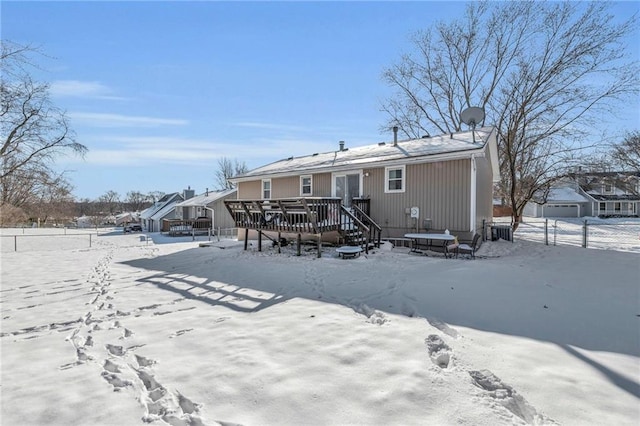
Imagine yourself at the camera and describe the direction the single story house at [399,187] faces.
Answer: facing away from the viewer and to the right of the viewer

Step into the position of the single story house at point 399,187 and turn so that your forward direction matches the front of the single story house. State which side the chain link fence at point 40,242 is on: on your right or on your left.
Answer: on your left

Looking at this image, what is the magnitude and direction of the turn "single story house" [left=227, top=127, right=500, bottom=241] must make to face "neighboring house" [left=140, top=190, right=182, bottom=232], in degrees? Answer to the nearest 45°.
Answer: approximately 90° to its left

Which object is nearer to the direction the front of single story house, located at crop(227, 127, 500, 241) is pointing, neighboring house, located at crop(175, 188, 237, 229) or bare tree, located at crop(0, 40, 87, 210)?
the neighboring house

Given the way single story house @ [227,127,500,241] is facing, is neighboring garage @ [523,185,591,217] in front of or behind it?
in front

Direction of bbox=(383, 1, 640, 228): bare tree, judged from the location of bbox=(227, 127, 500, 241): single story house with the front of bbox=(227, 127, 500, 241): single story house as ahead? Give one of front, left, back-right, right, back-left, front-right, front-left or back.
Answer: front

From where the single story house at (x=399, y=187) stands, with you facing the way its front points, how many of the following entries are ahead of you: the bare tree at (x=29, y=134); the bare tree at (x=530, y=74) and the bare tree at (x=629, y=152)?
2

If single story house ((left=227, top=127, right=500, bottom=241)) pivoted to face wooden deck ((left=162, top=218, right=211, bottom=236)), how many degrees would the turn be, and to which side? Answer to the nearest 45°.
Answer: approximately 90° to its left

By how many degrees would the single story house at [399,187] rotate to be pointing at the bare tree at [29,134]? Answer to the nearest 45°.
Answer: approximately 135° to its left
